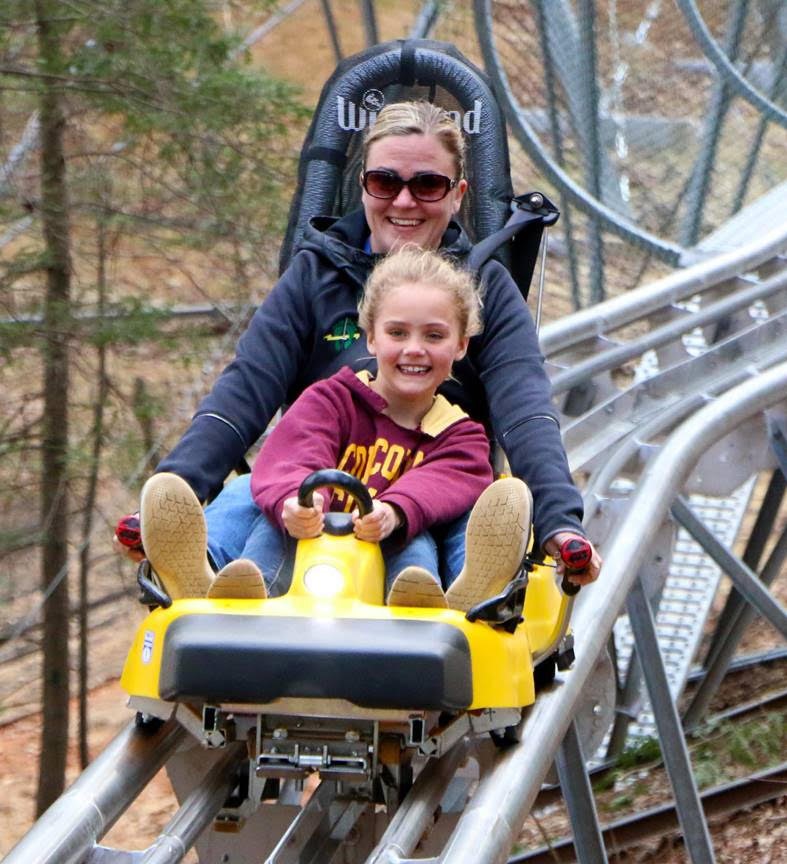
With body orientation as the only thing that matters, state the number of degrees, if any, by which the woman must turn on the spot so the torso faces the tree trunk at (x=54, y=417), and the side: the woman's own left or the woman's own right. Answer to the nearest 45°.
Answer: approximately 135° to the woman's own right

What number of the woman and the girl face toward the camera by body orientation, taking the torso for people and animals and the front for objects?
2

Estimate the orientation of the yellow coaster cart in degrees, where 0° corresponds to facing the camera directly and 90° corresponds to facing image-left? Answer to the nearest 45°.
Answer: approximately 0°

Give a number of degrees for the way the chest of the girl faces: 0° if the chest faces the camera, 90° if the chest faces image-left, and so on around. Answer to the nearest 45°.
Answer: approximately 0°

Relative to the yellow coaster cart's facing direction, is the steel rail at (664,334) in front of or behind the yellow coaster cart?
behind
